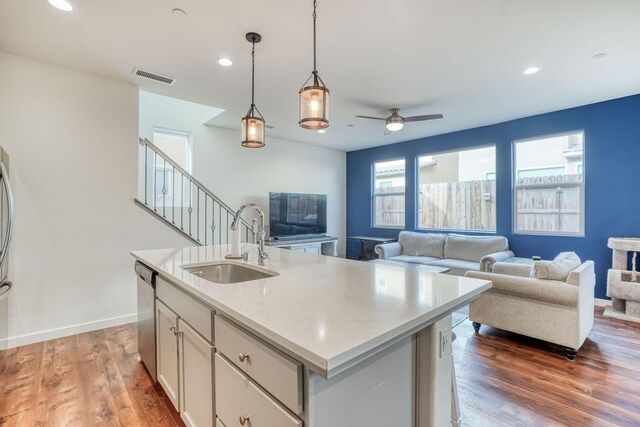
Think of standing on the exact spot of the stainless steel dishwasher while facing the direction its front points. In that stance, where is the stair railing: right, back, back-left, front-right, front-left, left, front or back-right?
right

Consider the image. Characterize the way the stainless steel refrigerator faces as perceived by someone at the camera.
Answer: facing to the right of the viewer

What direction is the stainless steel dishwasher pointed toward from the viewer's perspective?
to the viewer's left

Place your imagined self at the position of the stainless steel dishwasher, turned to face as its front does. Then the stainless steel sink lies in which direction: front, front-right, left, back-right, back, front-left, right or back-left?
back-left

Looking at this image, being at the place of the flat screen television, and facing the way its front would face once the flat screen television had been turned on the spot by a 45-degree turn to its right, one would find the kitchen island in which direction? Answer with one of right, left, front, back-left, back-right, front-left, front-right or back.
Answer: front

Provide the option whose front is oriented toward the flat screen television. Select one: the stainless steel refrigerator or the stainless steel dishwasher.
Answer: the stainless steel refrigerator

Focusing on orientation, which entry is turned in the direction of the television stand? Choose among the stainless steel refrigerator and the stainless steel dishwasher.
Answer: the stainless steel refrigerator

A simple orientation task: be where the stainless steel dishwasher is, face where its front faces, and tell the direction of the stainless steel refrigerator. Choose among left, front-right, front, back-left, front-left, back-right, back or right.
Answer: front-right

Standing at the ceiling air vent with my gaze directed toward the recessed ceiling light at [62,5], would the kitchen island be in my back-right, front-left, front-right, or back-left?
front-left

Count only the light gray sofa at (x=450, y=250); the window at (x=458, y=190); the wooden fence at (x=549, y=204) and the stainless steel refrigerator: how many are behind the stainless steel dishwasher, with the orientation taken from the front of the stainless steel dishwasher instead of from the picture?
3

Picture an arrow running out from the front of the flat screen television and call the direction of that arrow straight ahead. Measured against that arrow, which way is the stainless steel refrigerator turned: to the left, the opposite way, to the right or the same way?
to the left

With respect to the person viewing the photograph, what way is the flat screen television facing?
facing the viewer and to the right of the viewer
